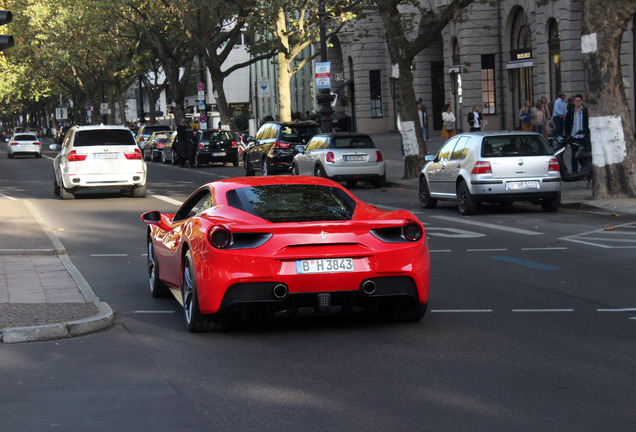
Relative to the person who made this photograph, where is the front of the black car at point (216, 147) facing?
facing away from the viewer

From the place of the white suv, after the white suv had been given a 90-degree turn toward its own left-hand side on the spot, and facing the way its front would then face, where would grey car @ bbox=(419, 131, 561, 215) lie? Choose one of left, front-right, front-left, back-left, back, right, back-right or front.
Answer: back-left

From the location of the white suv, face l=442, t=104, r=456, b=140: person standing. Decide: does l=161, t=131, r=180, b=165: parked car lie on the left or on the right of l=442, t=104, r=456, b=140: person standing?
left

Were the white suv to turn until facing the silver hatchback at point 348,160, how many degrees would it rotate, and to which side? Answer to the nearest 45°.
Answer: approximately 90° to its right

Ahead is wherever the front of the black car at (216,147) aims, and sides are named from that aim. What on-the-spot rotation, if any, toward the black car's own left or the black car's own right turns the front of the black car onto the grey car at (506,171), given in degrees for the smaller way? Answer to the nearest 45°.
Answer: approximately 180°

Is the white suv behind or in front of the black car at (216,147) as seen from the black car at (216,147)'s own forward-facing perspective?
behind

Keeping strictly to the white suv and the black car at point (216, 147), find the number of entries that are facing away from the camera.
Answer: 2

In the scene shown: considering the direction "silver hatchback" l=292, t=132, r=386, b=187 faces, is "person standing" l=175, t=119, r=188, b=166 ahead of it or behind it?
ahead

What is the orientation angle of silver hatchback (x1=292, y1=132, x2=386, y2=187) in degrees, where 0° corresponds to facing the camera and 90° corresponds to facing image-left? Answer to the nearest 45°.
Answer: approximately 135°

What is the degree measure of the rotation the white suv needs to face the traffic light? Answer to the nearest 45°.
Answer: approximately 180°

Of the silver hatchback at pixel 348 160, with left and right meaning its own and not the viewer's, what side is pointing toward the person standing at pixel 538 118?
right

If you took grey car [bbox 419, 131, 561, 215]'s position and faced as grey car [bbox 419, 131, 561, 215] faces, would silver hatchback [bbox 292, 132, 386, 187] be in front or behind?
in front

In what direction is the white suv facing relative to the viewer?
away from the camera

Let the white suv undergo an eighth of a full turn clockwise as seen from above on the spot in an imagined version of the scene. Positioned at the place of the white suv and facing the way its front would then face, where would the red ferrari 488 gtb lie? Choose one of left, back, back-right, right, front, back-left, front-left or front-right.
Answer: back-right

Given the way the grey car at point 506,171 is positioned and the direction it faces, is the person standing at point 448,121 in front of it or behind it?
in front

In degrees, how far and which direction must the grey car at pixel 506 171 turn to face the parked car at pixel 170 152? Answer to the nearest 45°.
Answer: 0° — it already faces it
